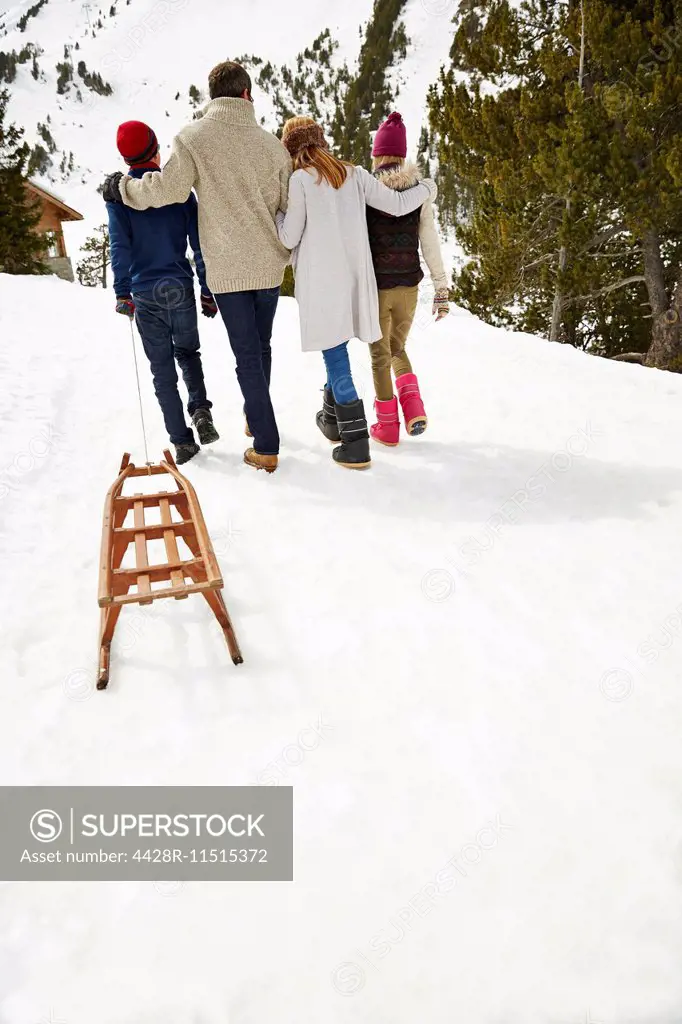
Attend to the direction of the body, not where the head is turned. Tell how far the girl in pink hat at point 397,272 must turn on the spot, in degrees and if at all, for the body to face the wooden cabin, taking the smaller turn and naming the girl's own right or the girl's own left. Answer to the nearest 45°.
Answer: approximately 45° to the girl's own left

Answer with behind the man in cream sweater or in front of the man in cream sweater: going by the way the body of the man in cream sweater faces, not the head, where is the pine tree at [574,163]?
in front

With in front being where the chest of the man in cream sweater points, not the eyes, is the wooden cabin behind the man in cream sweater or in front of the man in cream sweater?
in front

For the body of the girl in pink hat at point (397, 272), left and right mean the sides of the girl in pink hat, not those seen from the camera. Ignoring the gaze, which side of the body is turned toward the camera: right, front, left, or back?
back

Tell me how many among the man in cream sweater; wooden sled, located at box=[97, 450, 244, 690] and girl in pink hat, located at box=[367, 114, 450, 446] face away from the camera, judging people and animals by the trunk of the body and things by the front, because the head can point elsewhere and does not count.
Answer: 3

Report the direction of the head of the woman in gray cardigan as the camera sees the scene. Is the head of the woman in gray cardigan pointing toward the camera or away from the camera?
away from the camera

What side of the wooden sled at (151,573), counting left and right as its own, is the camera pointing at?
back

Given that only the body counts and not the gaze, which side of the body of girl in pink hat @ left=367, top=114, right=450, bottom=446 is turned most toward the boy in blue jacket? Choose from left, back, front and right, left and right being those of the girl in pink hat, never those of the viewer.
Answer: left

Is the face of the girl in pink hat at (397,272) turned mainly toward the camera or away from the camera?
away from the camera

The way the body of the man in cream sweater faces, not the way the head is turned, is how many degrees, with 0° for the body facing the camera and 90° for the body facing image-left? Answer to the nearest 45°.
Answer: approximately 180°

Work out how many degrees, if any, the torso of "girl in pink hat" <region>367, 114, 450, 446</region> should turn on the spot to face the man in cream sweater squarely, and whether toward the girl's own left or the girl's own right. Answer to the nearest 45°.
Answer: approximately 135° to the girl's own left

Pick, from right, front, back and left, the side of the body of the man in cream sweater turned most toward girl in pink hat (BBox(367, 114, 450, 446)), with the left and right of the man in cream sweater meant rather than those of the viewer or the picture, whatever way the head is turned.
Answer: right
